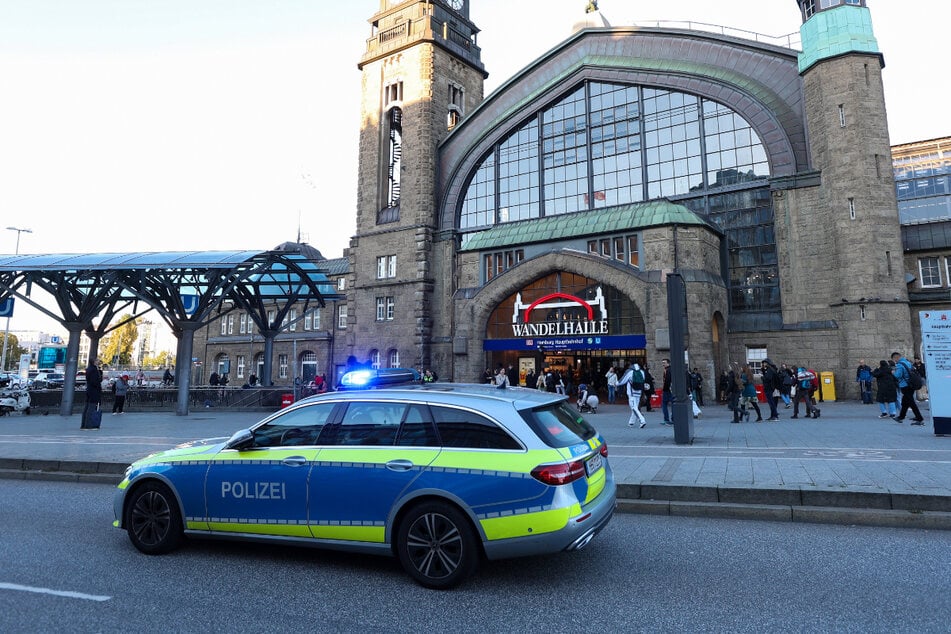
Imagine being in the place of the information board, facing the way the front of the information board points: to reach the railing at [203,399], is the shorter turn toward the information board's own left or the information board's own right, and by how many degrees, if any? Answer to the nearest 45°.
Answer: approximately 90° to the information board's own right

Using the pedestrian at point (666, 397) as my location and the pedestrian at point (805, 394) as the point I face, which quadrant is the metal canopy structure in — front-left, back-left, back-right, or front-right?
back-left

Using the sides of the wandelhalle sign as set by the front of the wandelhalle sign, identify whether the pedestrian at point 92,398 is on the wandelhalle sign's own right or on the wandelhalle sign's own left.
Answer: on the wandelhalle sign's own right

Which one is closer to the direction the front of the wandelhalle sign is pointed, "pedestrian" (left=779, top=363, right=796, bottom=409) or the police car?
the police car

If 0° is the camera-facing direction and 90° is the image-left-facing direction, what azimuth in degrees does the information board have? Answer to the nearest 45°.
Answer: approximately 0°
